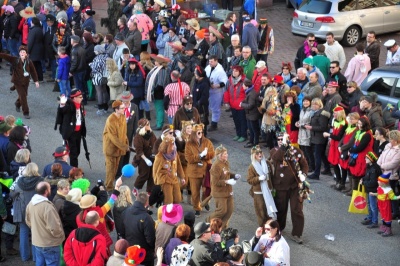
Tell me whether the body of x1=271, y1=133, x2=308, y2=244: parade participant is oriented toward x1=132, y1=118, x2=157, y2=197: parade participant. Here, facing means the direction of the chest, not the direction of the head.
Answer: no

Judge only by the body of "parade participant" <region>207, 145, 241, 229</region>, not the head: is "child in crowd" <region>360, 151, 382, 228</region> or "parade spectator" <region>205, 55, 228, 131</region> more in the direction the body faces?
the child in crowd

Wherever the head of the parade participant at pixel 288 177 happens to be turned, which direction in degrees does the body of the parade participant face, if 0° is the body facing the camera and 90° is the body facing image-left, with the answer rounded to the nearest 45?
approximately 0°

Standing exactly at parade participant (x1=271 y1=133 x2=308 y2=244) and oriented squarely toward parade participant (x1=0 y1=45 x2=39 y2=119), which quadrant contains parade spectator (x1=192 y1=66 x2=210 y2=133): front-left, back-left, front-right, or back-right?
front-right

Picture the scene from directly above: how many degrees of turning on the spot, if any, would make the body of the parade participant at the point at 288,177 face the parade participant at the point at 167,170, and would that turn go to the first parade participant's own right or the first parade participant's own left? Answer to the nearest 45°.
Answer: approximately 90° to the first parade participant's own right

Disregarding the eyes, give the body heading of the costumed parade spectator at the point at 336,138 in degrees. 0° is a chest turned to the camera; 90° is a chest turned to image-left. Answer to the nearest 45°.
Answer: approximately 90°

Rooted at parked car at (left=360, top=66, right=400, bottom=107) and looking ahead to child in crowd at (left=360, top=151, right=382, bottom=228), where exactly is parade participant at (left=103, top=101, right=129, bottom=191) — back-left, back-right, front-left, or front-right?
front-right

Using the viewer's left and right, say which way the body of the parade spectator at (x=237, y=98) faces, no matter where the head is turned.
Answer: facing the viewer and to the left of the viewer

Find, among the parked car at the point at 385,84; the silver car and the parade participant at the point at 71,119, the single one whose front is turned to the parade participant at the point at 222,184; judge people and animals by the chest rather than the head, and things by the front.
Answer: the parade participant at the point at 71,119

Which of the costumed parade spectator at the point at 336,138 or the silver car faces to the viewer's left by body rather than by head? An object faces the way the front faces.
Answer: the costumed parade spectator

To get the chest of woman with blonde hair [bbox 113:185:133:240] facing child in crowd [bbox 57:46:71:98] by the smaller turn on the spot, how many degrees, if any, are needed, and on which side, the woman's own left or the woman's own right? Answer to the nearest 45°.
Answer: approximately 45° to the woman's own left

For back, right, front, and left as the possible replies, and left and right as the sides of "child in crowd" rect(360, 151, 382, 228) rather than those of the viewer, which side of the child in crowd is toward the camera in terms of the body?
left

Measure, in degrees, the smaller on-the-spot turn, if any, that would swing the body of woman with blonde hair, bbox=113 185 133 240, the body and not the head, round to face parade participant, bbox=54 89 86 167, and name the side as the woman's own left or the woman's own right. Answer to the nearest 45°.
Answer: approximately 45° to the woman's own left

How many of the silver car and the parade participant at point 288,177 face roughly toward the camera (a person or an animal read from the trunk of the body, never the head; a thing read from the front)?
1

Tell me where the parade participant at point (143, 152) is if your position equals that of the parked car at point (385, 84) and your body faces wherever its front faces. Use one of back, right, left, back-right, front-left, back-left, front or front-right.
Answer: back

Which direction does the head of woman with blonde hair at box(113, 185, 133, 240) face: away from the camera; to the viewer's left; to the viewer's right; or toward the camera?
away from the camera
